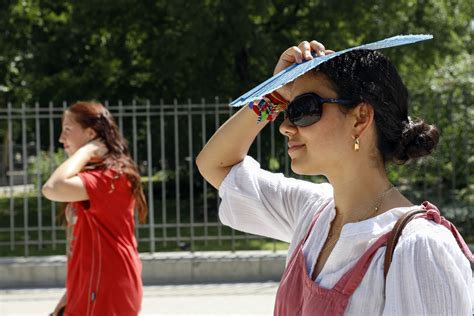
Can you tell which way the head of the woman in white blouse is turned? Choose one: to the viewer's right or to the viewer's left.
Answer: to the viewer's left

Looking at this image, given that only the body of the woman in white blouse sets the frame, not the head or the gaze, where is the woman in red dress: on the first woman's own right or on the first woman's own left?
on the first woman's own right

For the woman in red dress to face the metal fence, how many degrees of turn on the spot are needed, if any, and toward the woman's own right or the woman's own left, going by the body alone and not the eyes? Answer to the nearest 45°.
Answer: approximately 90° to the woman's own right

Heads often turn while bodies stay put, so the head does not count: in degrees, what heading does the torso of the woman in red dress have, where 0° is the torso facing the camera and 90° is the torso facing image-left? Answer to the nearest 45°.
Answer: approximately 90°

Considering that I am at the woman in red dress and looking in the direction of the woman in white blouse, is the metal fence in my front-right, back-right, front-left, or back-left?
back-left

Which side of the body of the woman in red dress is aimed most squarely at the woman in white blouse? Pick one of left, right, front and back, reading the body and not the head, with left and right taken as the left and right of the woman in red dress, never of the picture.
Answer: left

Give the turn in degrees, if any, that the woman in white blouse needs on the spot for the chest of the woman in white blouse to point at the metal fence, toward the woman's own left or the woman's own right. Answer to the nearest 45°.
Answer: approximately 135° to the woman's own right

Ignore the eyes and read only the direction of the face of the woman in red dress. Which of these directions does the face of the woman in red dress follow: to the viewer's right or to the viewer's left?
to the viewer's left

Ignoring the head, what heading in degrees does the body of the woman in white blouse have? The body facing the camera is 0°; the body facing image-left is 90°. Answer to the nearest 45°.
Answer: approximately 45°
